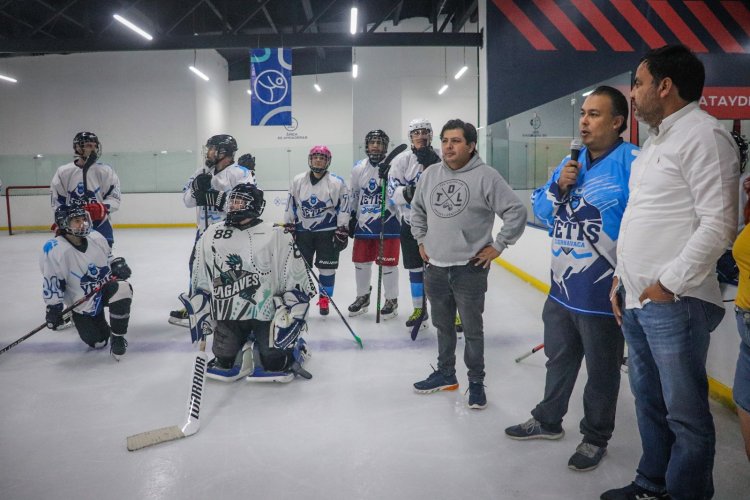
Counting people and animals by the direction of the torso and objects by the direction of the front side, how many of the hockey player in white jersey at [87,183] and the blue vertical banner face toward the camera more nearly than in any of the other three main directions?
2

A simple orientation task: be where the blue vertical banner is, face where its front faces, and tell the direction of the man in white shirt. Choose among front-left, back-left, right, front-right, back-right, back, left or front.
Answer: front

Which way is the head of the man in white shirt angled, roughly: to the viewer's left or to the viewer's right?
to the viewer's left

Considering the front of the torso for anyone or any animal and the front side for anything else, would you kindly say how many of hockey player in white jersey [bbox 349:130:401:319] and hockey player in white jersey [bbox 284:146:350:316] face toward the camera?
2

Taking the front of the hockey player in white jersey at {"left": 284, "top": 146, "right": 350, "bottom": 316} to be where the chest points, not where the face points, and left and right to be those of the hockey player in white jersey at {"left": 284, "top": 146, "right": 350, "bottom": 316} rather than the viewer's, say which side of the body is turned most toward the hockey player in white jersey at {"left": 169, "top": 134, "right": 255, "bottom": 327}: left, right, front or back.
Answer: right

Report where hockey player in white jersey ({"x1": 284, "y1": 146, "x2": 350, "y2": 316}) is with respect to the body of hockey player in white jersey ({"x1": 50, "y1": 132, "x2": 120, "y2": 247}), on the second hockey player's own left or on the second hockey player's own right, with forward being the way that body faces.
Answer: on the second hockey player's own left

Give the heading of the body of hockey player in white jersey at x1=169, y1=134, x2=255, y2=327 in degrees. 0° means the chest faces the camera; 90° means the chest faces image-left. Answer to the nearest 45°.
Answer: approximately 45°

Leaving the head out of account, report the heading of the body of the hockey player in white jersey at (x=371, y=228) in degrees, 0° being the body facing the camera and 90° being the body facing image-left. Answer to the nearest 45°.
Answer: approximately 0°

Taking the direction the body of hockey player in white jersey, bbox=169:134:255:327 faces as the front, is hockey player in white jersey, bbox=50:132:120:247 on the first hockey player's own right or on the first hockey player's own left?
on the first hockey player's own right

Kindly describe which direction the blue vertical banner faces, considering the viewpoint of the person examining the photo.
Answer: facing the viewer

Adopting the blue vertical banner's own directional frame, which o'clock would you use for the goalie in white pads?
The goalie in white pads is roughly at 12 o'clock from the blue vertical banner.

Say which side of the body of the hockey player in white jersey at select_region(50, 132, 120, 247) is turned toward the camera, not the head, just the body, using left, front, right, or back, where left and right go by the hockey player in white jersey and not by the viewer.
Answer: front

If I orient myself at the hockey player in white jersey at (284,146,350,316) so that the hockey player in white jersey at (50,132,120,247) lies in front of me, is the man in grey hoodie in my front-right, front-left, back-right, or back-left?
back-left
